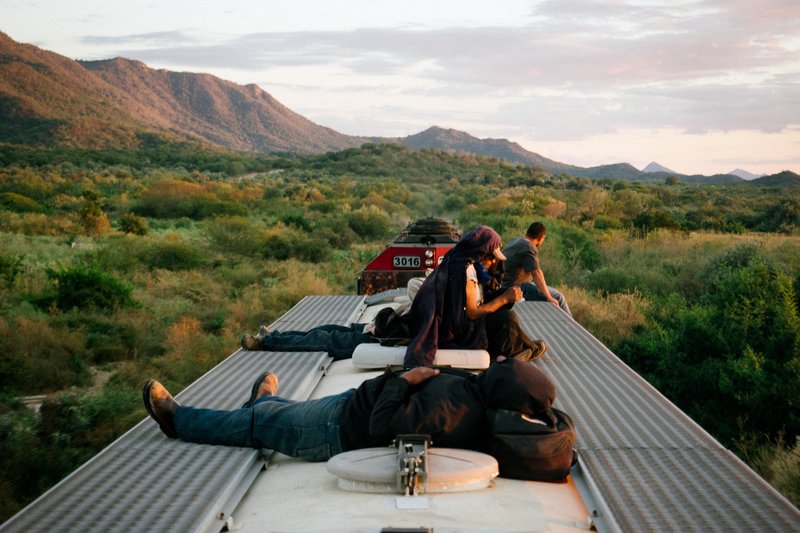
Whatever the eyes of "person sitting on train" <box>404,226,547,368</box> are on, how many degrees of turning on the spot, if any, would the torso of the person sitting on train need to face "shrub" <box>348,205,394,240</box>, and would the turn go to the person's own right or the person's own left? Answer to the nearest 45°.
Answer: approximately 90° to the person's own left

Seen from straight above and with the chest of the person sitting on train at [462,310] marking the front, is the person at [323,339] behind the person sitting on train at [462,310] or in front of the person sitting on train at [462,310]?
behind

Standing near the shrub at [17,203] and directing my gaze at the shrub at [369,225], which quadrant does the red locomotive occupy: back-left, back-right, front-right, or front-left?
front-right

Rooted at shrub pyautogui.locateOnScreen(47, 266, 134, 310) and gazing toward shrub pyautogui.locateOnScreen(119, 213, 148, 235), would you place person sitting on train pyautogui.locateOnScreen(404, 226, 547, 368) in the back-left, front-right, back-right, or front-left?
back-right

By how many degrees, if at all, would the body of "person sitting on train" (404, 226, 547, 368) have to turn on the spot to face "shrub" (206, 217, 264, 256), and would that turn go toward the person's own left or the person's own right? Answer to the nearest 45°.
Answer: approximately 135° to the person's own left

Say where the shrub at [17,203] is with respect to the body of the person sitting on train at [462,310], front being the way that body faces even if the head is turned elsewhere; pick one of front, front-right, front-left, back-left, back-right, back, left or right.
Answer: back-left

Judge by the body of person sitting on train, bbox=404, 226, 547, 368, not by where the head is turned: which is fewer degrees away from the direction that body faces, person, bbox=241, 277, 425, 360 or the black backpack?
the black backpack

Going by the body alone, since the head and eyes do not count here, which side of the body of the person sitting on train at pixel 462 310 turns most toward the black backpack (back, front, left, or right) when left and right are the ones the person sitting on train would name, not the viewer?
right

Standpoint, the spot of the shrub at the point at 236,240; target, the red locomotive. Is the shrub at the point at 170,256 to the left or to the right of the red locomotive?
right

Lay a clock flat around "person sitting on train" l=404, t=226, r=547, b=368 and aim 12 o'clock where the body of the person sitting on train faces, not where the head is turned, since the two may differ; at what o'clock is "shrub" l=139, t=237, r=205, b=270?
The shrub is roughly at 8 o'clock from the person sitting on train.

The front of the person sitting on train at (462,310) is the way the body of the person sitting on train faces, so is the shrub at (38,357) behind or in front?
behind

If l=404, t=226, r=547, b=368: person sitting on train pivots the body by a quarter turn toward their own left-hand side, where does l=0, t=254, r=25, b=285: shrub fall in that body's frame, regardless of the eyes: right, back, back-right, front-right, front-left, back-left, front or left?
front-left

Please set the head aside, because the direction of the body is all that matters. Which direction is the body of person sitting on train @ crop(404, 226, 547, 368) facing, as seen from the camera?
to the viewer's right
